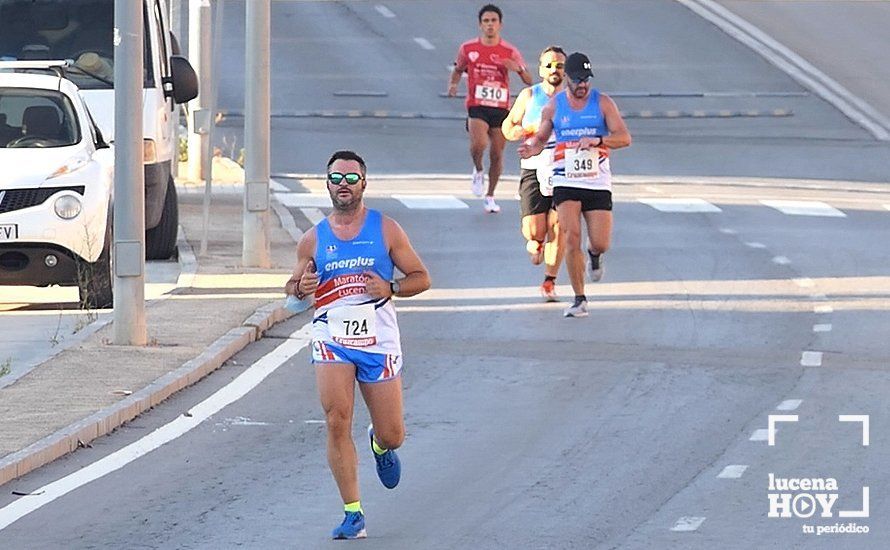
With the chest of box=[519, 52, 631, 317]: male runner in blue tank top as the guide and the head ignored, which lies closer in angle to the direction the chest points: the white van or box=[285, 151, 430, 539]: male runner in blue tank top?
the male runner in blue tank top

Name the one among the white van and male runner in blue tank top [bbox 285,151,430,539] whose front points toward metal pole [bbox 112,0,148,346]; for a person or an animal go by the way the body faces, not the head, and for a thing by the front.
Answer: the white van

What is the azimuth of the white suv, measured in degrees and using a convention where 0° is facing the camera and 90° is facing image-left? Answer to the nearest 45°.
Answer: approximately 0°

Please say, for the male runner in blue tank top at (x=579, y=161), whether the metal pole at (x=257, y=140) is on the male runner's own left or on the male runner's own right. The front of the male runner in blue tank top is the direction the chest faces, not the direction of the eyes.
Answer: on the male runner's own right

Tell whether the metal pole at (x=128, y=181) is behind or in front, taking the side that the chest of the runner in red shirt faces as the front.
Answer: in front

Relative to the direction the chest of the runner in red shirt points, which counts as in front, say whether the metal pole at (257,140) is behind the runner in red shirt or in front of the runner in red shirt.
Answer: in front

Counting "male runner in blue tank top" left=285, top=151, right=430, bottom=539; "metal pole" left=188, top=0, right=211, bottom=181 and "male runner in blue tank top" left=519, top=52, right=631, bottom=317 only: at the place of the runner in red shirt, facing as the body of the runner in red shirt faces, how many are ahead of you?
2

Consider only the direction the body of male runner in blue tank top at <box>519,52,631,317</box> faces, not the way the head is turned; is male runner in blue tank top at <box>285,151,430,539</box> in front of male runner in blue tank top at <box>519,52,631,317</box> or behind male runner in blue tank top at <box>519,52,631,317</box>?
in front
